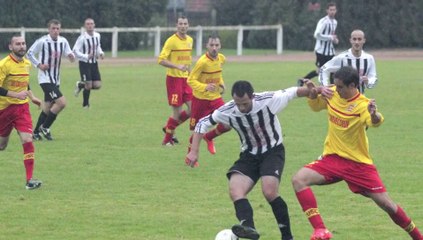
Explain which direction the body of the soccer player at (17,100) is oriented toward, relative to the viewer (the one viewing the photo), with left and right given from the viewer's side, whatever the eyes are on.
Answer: facing the viewer and to the right of the viewer

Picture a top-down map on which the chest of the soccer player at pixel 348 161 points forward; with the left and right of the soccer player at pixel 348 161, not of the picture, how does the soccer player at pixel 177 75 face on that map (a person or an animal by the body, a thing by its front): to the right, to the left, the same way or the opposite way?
to the left

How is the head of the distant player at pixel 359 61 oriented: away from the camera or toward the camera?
toward the camera

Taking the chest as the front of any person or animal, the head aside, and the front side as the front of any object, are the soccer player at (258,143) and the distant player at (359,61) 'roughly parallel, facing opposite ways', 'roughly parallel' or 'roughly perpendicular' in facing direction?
roughly parallel

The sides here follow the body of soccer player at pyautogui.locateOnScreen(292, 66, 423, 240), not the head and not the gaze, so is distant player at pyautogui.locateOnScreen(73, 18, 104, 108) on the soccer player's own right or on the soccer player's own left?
on the soccer player's own right

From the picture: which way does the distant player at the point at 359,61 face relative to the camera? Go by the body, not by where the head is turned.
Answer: toward the camera

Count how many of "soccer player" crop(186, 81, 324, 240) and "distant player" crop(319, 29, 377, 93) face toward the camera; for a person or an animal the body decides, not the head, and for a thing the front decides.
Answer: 2

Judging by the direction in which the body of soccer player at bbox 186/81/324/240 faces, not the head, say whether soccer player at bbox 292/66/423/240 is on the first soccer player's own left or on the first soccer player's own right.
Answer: on the first soccer player's own left

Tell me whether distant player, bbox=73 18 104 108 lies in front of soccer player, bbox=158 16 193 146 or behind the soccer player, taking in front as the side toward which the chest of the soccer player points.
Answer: behind

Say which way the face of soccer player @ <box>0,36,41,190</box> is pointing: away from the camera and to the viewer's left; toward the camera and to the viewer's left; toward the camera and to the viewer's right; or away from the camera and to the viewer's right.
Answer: toward the camera and to the viewer's right

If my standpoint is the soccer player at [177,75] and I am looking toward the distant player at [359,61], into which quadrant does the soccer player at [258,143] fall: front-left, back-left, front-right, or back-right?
front-right

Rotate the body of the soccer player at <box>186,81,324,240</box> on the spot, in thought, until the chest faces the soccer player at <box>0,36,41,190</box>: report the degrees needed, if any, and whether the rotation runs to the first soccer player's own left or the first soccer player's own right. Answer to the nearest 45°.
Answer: approximately 135° to the first soccer player's own right

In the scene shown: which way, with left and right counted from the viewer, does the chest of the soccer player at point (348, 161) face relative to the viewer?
facing the viewer and to the left of the viewer
